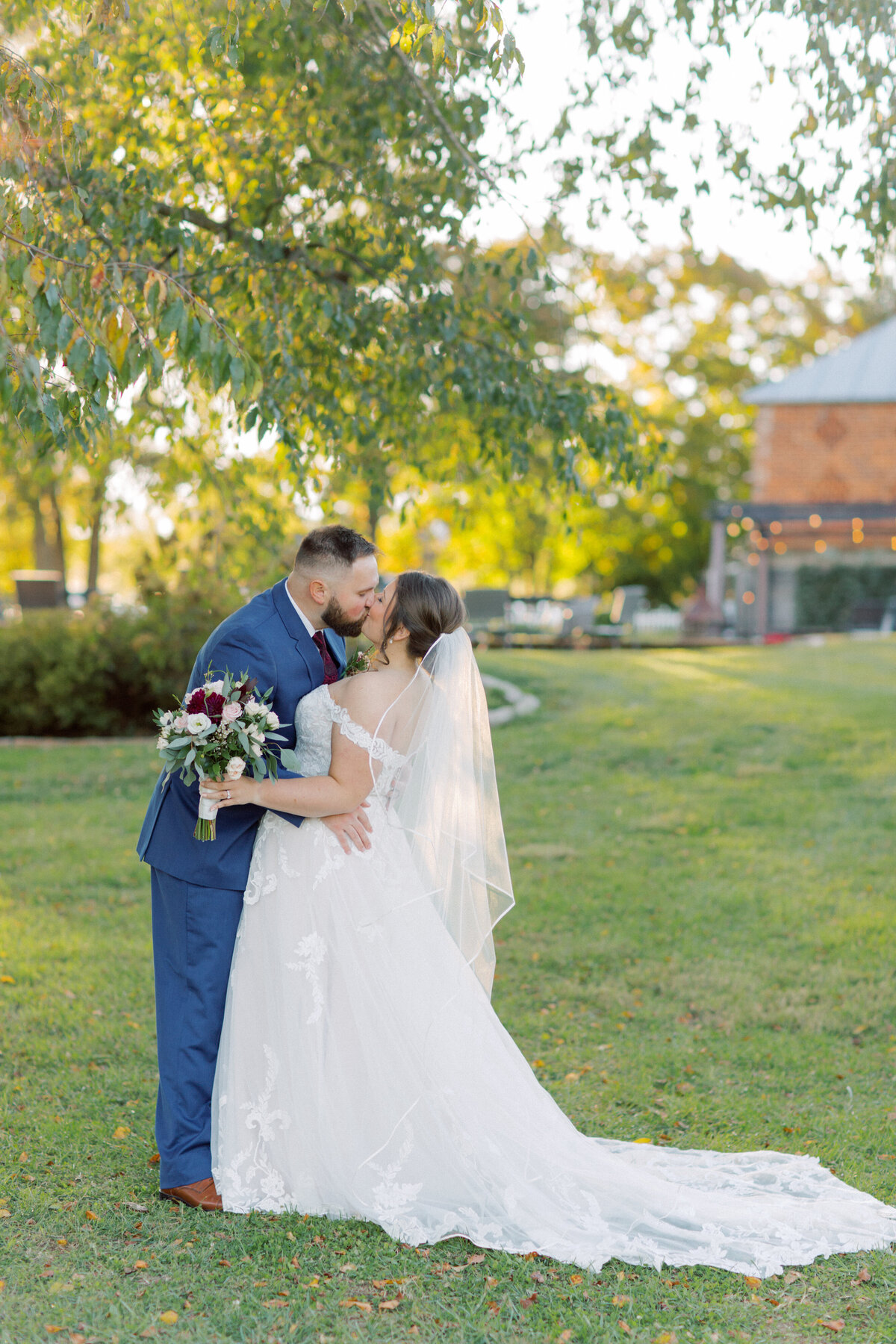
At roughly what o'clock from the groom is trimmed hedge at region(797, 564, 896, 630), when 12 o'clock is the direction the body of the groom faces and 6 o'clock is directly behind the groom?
The trimmed hedge is roughly at 10 o'clock from the groom.

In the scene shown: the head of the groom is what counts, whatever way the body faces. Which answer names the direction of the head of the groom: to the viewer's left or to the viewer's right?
to the viewer's right

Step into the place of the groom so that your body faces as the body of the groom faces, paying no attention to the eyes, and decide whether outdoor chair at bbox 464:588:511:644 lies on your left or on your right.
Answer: on your left

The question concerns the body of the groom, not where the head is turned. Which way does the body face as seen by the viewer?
to the viewer's right
